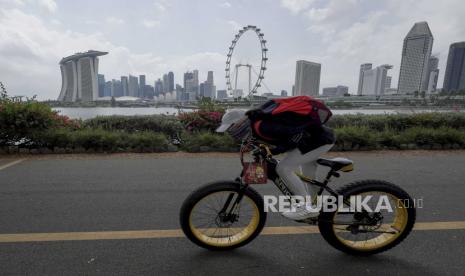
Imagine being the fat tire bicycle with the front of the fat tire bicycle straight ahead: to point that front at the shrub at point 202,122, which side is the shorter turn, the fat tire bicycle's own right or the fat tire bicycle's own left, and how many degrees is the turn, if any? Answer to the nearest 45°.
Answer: approximately 45° to the fat tire bicycle's own right

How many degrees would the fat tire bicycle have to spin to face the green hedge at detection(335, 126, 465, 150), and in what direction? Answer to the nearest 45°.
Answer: approximately 135° to its right

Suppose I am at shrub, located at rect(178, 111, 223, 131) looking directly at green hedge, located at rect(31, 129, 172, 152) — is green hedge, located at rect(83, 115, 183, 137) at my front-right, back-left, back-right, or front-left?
front-right

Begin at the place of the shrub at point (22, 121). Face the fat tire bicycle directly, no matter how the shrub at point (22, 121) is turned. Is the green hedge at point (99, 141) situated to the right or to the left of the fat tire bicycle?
left

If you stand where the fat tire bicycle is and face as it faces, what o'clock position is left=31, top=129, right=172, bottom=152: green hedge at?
The green hedge is roughly at 1 o'clock from the fat tire bicycle.

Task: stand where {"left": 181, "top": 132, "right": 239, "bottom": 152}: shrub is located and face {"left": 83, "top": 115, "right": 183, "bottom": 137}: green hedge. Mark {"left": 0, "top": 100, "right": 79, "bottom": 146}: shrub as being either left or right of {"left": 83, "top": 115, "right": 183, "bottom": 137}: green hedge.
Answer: left

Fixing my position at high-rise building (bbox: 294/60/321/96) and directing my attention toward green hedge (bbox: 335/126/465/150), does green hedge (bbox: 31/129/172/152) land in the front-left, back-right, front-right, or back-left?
front-right

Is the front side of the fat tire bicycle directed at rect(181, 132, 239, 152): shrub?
no

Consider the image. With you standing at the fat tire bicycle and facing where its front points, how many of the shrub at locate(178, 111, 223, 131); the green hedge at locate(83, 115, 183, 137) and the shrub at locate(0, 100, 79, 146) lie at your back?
0

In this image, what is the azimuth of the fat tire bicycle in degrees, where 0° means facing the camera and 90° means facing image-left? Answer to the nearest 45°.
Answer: approximately 90°

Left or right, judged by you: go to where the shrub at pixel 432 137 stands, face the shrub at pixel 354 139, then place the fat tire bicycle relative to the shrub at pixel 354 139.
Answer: left

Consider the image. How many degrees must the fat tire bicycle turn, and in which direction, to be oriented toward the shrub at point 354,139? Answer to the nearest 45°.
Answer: approximately 90° to its right

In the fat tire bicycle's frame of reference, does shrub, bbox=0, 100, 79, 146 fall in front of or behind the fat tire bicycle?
in front

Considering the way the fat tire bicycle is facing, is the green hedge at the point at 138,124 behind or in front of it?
in front

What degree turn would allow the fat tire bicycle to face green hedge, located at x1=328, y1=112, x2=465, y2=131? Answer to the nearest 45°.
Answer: approximately 135° to its right

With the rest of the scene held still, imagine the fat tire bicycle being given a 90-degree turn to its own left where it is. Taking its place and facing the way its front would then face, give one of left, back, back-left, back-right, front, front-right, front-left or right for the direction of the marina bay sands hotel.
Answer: back-right

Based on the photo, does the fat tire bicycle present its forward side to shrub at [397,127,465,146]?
no

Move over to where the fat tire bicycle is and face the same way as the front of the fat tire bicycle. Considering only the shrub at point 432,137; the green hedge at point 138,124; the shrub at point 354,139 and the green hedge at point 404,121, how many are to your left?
0
